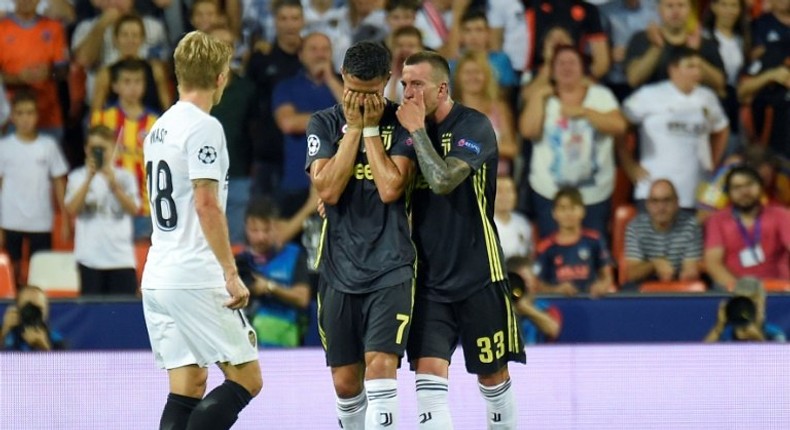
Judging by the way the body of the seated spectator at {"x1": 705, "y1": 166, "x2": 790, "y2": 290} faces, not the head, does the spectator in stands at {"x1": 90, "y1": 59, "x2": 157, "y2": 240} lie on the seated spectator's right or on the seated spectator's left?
on the seated spectator's right

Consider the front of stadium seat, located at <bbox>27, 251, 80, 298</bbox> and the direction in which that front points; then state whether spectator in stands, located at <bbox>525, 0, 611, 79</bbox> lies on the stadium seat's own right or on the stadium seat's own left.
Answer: on the stadium seat's own left

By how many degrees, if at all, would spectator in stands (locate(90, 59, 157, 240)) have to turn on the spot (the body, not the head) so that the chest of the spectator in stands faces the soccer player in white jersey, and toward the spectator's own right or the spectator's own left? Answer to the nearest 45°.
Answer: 0° — they already face them

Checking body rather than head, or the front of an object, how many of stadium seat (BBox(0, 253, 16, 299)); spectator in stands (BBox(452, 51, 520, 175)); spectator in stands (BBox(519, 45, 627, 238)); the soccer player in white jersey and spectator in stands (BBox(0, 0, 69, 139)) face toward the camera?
4

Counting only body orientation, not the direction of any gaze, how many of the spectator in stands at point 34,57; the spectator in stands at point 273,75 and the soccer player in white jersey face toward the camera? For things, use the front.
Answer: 2

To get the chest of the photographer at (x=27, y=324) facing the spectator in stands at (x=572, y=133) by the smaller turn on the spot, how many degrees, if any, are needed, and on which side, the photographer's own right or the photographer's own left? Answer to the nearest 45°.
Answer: approximately 90° to the photographer's own left
